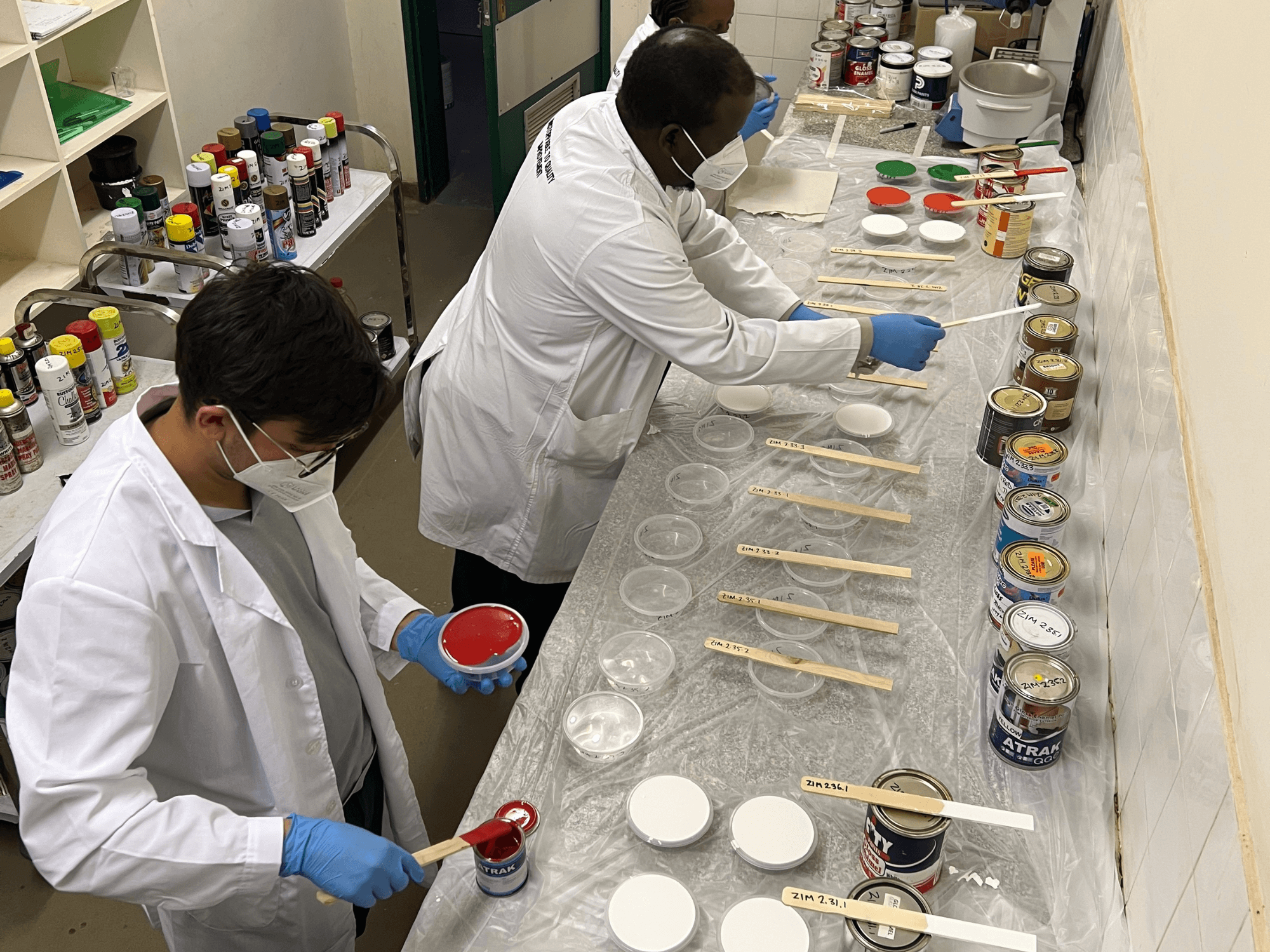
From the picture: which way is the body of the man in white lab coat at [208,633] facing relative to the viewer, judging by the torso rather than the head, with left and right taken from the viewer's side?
facing the viewer and to the right of the viewer

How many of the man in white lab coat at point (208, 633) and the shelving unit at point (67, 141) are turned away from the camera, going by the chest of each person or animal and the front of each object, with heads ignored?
0

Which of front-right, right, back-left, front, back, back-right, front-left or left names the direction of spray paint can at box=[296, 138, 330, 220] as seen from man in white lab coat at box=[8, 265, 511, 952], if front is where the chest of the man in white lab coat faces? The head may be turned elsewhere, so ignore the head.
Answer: back-left

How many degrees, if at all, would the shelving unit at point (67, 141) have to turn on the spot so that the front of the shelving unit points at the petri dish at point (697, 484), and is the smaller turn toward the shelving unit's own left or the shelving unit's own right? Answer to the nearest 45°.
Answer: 0° — it already faces it

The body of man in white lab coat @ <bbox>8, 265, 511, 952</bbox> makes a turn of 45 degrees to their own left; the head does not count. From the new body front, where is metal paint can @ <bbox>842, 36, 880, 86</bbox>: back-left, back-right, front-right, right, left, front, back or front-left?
front-left

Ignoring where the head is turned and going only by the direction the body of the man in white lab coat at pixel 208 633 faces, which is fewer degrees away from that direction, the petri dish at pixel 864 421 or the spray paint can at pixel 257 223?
the petri dish

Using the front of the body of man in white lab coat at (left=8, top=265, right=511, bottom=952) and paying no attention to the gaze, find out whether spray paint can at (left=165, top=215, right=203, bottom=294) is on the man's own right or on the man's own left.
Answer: on the man's own left

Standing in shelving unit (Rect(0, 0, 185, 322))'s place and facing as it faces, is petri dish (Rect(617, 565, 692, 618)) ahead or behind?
ahead

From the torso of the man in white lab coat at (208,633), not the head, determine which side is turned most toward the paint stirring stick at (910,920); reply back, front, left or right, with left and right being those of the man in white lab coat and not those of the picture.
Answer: front

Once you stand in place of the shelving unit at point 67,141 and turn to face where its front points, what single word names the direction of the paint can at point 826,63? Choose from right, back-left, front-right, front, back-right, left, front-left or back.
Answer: front-left

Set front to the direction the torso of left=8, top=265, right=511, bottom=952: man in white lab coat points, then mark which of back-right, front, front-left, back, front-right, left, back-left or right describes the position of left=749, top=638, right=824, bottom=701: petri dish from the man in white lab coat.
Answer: front-left

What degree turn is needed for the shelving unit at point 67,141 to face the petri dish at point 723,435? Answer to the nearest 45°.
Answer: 0° — it already faces it

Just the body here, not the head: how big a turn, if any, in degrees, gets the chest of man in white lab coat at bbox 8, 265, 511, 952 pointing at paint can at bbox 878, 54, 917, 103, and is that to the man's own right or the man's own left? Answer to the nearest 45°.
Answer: approximately 90° to the man's own left

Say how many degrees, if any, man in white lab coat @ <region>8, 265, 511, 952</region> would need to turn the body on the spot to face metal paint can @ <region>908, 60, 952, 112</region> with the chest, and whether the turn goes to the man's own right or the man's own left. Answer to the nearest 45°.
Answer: approximately 90° to the man's own left
